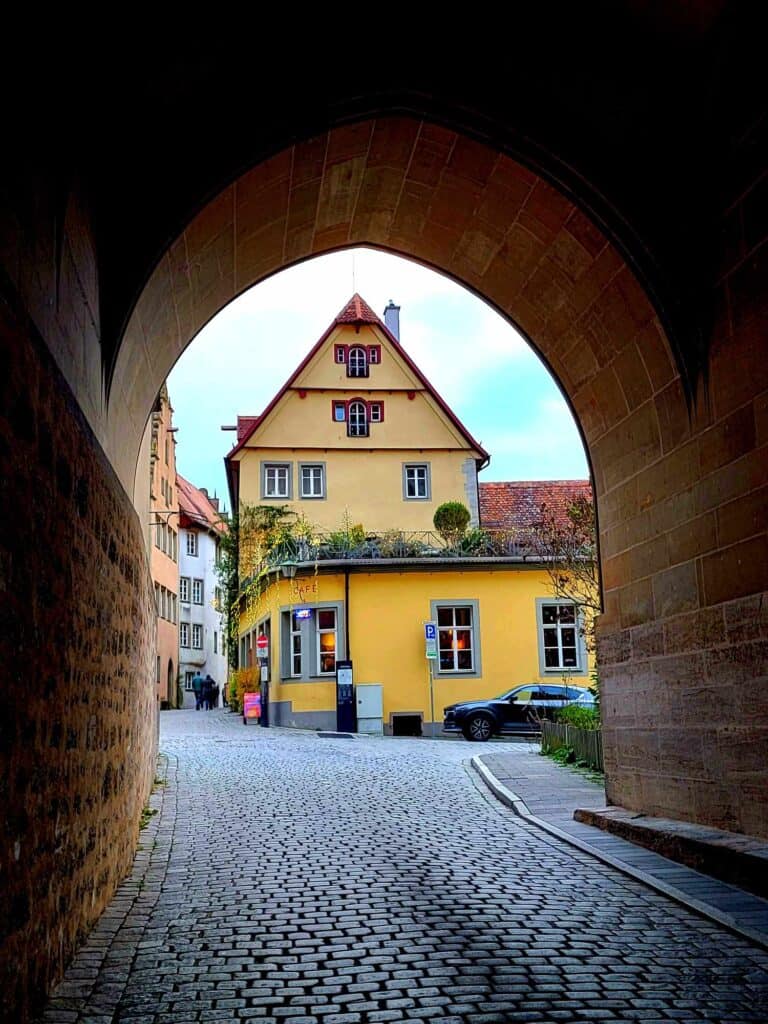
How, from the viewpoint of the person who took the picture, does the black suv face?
facing to the left of the viewer

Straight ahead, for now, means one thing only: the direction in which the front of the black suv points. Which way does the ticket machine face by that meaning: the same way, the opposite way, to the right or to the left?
to the left

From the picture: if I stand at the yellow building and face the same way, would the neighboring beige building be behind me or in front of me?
behind

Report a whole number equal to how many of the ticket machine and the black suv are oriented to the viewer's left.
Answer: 1

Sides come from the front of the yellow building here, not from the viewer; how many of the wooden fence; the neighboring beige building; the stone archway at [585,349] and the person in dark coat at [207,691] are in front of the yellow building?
2

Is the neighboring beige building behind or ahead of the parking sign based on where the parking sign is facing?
behind

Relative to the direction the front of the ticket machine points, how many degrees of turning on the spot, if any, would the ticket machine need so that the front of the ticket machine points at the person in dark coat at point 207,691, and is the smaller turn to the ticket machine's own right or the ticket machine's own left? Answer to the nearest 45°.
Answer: approximately 180°

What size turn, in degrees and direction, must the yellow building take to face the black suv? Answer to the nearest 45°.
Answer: approximately 45° to its left

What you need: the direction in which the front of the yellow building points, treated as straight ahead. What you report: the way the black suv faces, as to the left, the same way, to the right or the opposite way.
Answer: to the right

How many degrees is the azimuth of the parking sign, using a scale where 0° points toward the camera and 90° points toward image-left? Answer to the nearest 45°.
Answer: approximately 0°
